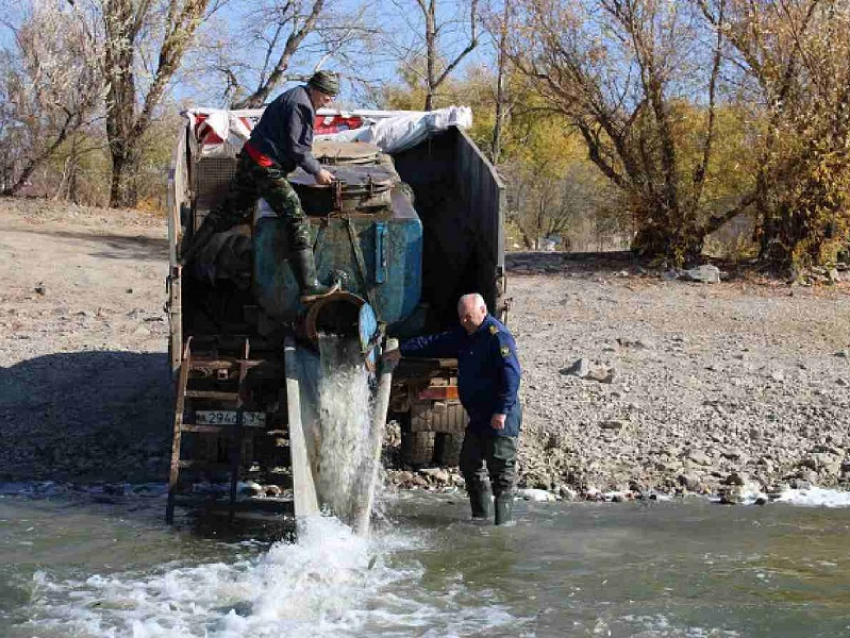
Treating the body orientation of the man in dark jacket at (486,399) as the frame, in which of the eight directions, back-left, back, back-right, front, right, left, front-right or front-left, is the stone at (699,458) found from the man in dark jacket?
back

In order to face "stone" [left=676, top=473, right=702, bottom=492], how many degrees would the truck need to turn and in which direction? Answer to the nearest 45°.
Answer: approximately 90° to its right

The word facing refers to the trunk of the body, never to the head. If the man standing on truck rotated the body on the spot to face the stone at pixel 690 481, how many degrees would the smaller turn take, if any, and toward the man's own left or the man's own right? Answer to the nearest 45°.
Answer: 0° — they already face it

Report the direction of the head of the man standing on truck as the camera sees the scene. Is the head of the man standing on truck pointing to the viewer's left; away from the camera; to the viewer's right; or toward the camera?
to the viewer's right

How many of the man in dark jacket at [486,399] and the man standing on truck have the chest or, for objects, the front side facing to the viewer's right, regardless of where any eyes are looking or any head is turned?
1

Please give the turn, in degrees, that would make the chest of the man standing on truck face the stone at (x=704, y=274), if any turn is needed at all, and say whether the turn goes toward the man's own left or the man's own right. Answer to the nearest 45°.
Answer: approximately 45° to the man's own left

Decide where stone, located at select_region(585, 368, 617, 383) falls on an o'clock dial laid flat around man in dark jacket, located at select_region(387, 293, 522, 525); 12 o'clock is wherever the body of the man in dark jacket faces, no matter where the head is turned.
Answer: The stone is roughly at 5 o'clock from the man in dark jacket.

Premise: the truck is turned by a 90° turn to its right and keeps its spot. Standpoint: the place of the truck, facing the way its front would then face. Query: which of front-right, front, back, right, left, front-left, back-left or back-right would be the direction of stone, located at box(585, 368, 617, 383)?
front-left

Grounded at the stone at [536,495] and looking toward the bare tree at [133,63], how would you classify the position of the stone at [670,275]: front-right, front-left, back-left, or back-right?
front-right

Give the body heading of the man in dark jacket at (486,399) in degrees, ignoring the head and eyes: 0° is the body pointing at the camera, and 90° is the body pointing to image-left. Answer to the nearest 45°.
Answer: approximately 45°

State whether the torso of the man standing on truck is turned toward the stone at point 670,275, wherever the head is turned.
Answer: no

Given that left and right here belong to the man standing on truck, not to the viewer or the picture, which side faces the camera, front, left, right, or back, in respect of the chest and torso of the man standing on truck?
right

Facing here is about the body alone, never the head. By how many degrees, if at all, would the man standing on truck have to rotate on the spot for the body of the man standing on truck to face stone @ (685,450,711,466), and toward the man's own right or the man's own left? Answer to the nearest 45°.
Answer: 0° — they already face it

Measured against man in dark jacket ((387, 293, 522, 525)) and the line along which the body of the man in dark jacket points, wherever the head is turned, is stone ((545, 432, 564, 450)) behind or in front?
behind

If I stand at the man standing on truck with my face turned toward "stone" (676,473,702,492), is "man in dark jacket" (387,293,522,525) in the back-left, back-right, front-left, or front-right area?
front-right

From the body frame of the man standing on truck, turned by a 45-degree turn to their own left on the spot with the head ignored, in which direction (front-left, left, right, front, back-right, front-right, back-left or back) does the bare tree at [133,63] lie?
front-left

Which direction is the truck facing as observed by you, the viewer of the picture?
facing away from the viewer

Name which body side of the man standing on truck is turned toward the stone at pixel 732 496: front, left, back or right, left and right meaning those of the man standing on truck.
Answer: front
